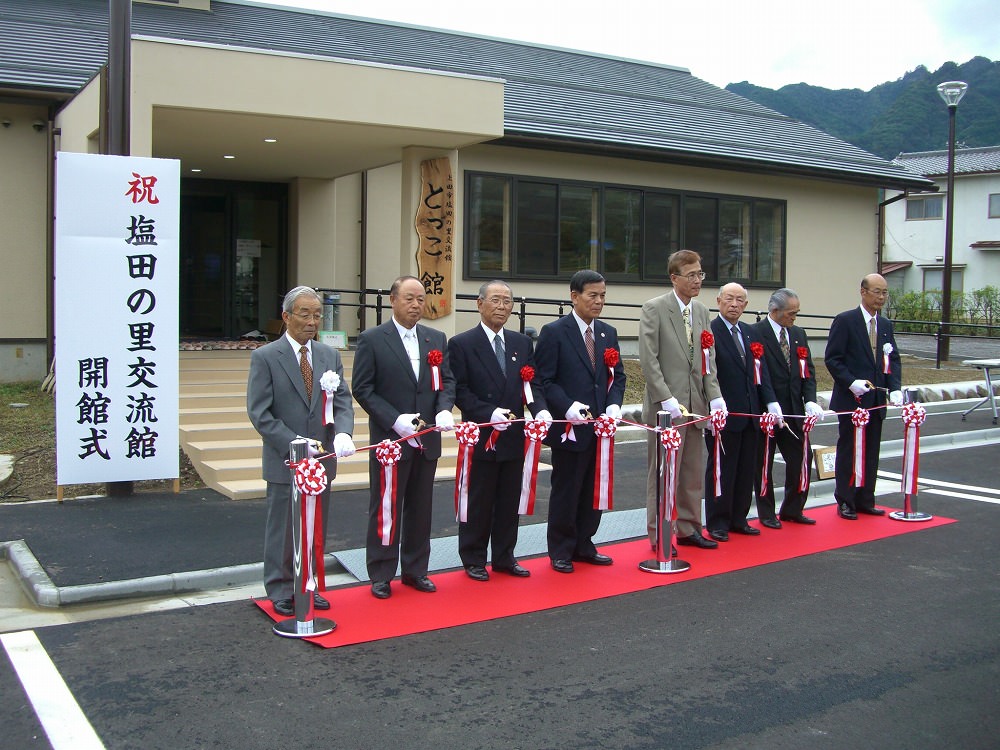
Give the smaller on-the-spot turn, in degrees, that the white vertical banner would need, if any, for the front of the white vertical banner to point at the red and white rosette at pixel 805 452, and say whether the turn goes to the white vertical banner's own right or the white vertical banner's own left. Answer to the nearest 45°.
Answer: approximately 90° to the white vertical banner's own left

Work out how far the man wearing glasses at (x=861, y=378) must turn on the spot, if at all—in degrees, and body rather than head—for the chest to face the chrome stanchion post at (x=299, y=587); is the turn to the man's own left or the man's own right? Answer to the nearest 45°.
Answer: approximately 90° to the man's own right

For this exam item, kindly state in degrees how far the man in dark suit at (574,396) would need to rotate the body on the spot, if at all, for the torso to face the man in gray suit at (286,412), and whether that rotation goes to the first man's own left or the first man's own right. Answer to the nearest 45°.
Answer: approximately 90° to the first man's own right

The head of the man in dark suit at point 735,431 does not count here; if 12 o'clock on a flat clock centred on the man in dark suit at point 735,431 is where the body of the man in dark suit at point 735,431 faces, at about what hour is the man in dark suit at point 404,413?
the man in dark suit at point 404,413 is roughly at 3 o'clock from the man in dark suit at point 735,431.

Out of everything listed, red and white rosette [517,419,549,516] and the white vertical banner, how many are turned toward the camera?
2

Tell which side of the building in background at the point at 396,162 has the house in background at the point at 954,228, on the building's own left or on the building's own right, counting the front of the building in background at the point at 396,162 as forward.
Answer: on the building's own left

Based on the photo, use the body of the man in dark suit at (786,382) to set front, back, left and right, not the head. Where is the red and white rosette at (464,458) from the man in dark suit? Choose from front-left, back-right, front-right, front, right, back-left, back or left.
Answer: right

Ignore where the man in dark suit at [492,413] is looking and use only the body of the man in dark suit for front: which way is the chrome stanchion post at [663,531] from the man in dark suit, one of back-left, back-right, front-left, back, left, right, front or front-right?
front-left

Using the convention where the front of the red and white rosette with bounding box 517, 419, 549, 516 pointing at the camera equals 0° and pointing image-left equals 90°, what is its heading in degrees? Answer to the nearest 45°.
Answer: approximately 0°

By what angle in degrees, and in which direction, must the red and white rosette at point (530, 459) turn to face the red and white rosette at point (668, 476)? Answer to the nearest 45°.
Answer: approximately 90° to its left

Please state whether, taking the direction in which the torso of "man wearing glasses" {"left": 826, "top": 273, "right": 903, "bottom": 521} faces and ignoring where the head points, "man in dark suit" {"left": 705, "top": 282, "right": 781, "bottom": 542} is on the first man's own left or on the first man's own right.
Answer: on the first man's own right
